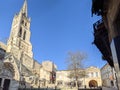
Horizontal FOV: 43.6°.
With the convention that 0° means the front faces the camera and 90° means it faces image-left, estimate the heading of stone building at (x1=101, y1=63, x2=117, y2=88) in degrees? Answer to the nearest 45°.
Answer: approximately 45°
